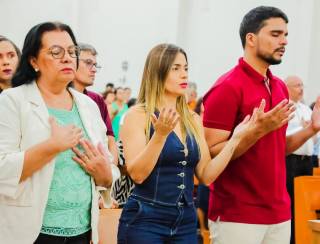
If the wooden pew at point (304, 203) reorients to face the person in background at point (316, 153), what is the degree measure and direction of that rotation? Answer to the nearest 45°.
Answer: approximately 135° to its left

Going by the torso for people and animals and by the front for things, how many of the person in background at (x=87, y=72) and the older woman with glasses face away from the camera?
0

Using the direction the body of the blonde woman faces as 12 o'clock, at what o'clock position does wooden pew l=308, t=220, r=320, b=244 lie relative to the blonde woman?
The wooden pew is roughly at 10 o'clock from the blonde woman.

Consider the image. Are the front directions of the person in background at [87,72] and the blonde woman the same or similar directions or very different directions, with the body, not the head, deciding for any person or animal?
same or similar directions

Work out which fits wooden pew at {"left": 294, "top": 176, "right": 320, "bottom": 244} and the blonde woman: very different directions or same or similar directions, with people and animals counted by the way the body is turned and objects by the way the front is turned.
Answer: same or similar directions

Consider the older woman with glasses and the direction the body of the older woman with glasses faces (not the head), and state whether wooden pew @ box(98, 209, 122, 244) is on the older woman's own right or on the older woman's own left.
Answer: on the older woman's own left

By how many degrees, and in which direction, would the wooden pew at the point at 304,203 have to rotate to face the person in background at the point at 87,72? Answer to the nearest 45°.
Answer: approximately 135° to its right

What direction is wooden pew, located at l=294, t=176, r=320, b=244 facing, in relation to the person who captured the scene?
facing the viewer and to the right of the viewer

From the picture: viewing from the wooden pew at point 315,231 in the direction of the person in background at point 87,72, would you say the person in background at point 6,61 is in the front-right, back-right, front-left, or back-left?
front-left

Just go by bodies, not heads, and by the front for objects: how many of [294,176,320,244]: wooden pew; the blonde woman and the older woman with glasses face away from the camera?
0

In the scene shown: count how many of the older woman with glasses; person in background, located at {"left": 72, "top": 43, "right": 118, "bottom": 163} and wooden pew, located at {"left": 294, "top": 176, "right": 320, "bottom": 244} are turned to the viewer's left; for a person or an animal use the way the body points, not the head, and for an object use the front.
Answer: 0

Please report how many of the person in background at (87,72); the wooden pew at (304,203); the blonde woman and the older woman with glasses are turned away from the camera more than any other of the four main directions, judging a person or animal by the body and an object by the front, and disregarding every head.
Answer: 0

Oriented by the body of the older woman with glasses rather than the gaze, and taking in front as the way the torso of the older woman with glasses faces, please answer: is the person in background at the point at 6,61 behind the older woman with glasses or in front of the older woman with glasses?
behind

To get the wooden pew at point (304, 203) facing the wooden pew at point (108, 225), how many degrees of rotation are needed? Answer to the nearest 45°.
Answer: approximately 90° to its right

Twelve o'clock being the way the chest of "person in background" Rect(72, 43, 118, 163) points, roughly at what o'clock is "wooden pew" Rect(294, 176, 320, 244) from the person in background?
The wooden pew is roughly at 11 o'clock from the person in background.

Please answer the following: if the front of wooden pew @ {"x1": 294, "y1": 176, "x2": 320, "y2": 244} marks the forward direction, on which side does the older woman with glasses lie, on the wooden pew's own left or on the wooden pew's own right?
on the wooden pew's own right
